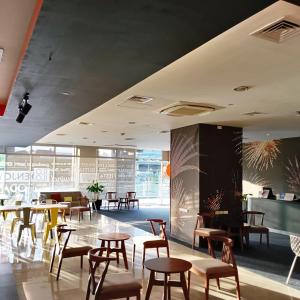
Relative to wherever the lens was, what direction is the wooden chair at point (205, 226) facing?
facing the viewer and to the right of the viewer

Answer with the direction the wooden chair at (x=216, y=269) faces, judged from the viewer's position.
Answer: facing the viewer and to the left of the viewer

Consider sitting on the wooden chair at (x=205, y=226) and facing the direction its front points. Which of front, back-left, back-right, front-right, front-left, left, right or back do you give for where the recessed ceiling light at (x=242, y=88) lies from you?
front-right

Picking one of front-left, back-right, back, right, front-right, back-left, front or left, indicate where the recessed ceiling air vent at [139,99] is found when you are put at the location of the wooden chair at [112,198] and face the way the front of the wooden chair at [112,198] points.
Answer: front-right

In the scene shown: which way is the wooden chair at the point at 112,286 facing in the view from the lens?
facing away from the viewer and to the right of the viewer

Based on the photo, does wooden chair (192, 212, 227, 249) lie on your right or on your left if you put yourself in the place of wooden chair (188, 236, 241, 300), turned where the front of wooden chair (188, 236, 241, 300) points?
on your right

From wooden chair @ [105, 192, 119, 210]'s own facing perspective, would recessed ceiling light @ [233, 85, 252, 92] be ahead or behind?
ahead
